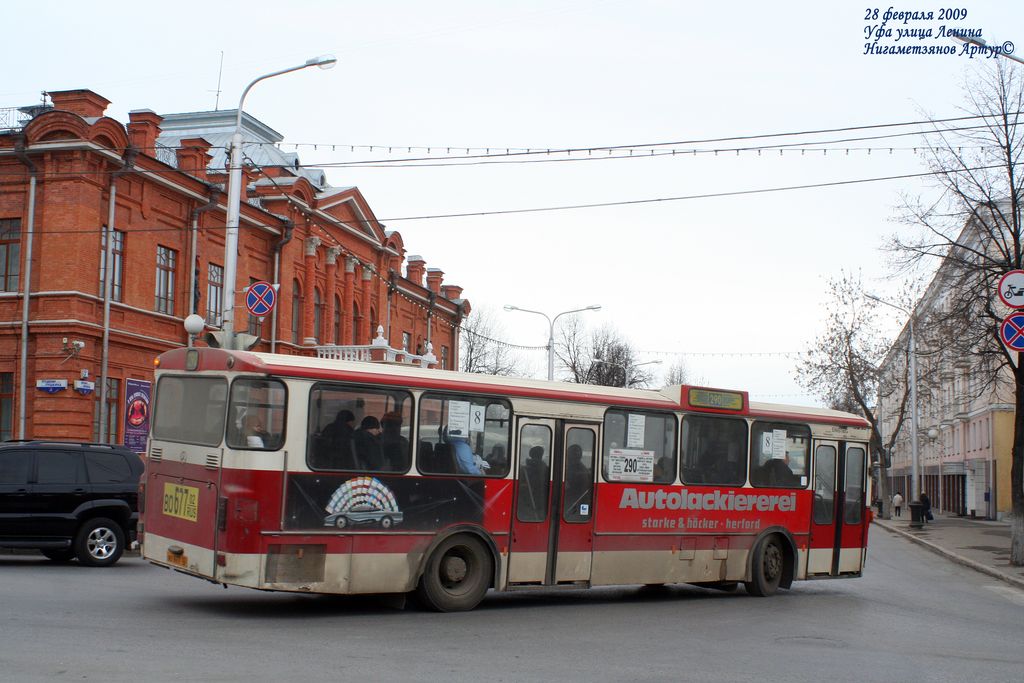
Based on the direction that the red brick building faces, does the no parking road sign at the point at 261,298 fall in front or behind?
in front

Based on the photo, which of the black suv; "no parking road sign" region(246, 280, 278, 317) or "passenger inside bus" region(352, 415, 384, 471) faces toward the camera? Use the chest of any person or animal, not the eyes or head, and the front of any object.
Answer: the no parking road sign

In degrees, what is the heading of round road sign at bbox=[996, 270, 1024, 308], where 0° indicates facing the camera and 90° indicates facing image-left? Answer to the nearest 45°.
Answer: approximately 0°

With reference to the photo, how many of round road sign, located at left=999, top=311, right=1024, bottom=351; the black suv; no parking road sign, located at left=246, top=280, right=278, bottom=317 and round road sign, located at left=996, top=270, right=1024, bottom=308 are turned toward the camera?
3

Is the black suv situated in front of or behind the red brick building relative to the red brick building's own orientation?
in front

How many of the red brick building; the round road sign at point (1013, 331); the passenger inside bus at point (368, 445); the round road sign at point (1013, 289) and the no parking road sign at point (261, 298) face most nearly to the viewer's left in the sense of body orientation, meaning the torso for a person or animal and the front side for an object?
0

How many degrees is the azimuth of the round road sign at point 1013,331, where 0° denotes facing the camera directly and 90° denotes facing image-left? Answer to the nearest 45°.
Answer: approximately 0°

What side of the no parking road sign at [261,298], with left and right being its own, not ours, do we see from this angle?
front

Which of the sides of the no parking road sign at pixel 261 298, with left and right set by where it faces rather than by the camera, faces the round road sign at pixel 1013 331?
left

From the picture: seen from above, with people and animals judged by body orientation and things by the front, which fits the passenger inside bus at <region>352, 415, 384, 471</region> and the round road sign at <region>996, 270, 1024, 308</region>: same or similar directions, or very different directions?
very different directions

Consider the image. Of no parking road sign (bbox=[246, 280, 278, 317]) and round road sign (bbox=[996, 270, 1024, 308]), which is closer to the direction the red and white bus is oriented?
the round road sign

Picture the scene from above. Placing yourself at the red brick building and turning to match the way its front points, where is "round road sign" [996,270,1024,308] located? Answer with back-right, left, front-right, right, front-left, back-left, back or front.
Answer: front
